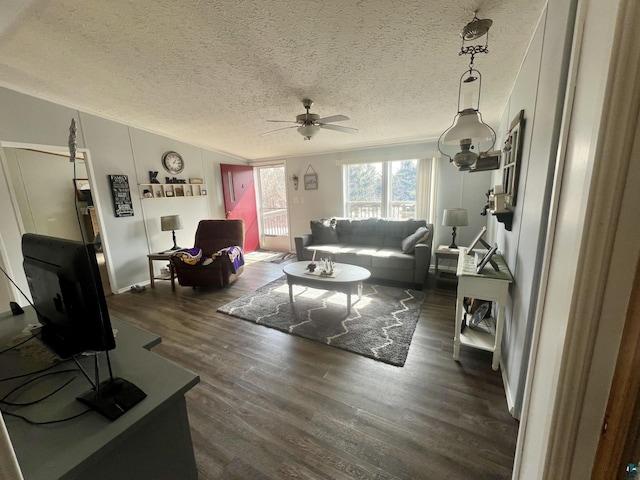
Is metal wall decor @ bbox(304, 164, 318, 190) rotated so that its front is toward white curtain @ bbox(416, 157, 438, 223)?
no

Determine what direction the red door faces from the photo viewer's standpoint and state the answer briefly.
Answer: facing the viewer and to the right of the viewer

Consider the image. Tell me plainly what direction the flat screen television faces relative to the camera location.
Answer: facing away from the viewer and to the right of the viewer

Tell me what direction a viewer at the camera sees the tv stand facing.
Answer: facing away from the viewer and to the right of the viewer

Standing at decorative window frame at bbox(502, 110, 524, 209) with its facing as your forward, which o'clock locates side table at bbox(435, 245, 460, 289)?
The side table is roughly at 2 o'clock from the decorative window frame.

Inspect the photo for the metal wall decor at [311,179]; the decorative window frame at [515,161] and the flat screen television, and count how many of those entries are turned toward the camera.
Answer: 1

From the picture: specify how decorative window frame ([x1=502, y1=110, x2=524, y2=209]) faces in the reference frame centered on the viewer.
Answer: facing to the left of the viewer

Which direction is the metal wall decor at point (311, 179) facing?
toward the camera

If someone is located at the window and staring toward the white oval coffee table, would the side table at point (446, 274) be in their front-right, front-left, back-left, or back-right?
front-left

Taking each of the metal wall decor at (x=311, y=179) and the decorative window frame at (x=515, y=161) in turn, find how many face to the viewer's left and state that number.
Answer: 1

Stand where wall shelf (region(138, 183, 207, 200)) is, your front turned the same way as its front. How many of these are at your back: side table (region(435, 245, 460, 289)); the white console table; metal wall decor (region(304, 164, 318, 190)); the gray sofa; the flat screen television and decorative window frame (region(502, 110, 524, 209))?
0

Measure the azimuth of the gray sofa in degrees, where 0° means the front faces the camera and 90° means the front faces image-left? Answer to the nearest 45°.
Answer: approximately 45°

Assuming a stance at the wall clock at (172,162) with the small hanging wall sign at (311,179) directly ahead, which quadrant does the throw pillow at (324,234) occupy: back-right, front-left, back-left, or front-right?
front-right
